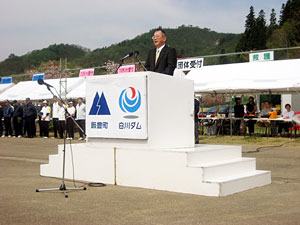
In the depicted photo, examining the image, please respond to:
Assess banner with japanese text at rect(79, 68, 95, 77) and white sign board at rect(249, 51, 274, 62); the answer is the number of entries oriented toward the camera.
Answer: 2

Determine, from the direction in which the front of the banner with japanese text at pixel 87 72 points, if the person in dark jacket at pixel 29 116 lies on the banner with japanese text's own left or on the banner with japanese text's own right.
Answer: on the banner with japanese text's own right

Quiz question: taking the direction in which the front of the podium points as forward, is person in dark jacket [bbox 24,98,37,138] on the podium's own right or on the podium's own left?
on the podium's own right

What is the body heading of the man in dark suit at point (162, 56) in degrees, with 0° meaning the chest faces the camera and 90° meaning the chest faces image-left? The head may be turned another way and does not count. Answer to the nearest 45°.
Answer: approximately 45°

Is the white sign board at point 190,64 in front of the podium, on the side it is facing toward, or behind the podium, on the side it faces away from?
behind

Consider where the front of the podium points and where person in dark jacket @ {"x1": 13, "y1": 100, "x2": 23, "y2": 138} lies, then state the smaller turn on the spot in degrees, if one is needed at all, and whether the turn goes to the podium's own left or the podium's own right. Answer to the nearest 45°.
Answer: approximately 90° to the podium's own right

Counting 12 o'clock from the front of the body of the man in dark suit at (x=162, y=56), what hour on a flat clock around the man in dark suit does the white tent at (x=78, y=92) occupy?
The white tent is roughly at 4 o'clock from the man in dark suit.

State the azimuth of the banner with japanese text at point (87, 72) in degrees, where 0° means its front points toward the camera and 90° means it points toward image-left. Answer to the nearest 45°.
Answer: approximately 0°

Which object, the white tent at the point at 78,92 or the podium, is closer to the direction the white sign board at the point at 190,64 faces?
the podium

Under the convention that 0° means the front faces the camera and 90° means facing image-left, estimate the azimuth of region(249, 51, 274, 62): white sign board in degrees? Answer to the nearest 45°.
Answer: approximately 0°

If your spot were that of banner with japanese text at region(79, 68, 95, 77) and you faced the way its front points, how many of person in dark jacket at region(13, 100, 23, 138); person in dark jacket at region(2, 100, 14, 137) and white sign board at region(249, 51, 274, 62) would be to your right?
2
